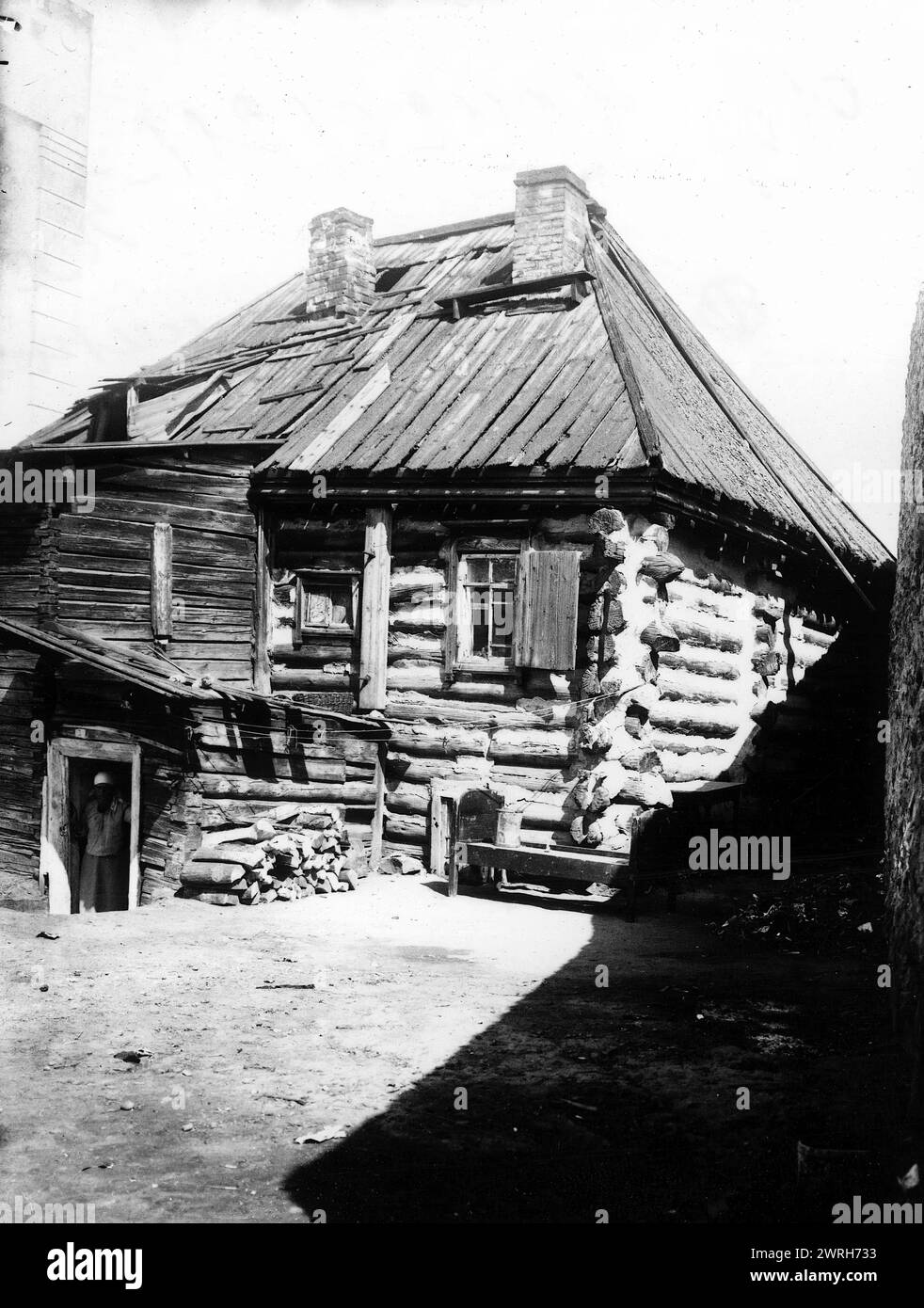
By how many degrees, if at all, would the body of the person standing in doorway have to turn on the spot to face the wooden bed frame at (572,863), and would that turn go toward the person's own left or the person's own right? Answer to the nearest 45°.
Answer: approximately 45° to the person's own left

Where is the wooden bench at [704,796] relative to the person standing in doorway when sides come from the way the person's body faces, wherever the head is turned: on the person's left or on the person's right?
on the person's left

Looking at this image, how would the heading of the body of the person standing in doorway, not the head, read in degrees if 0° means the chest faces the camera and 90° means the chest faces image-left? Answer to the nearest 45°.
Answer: approximately 0°

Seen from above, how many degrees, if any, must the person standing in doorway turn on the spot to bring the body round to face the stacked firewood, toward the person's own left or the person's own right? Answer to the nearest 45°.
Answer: approximately 45° to the person's own left

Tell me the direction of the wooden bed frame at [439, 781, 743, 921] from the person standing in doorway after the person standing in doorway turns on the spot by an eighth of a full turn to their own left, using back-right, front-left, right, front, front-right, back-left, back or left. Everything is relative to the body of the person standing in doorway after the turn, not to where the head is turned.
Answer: front
